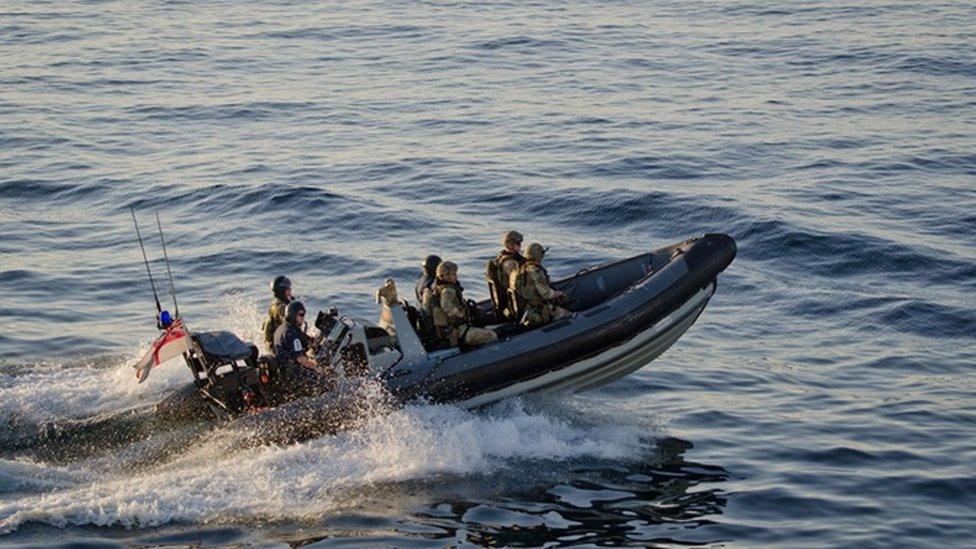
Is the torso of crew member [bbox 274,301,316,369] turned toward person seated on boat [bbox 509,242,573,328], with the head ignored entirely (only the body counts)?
yes

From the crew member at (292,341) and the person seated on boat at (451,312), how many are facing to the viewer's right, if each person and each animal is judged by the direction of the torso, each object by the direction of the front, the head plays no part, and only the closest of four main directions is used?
2

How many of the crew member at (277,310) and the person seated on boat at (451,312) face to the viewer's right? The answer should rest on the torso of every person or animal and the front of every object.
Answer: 2

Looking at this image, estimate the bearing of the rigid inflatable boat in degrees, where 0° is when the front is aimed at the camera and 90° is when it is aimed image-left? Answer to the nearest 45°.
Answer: approximately 270°

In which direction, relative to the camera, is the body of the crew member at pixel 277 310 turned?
to the viewer's right

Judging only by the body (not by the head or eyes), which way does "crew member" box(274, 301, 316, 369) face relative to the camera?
to the viewer's right

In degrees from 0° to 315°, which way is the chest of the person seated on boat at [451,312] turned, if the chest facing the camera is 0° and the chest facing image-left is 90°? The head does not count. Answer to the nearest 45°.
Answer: approximately 270°

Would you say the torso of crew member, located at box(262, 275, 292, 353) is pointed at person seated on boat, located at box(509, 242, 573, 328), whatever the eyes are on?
yes
